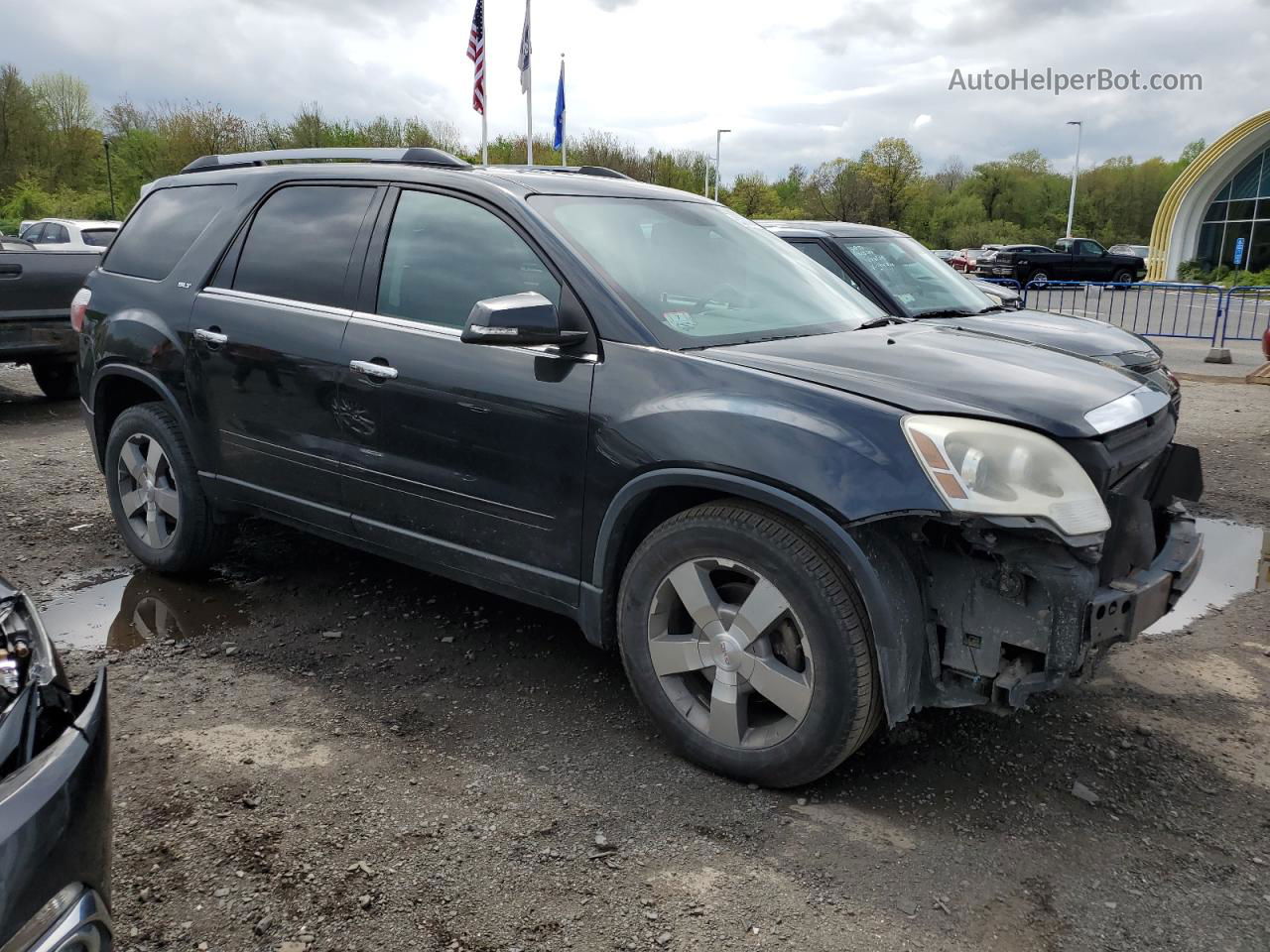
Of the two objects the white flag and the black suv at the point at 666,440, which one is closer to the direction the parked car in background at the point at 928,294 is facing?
the black suv

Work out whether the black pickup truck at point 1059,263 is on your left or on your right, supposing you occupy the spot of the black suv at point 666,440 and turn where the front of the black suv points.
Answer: on your left

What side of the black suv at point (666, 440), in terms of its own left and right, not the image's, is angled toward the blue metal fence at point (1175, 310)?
left

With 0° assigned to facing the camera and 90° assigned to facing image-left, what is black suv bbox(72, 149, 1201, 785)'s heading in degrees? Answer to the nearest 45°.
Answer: approximately 315°

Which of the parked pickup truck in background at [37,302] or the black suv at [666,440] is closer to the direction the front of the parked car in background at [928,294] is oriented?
the black suv

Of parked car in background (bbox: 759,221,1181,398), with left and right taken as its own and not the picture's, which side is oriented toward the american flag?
back

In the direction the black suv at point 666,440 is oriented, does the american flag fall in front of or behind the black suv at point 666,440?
behind

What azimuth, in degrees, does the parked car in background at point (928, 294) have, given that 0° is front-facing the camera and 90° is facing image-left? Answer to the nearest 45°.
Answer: approximately 315°

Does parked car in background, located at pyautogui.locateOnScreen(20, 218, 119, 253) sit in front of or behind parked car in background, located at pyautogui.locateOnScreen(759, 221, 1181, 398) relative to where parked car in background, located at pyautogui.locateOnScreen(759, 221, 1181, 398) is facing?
behind

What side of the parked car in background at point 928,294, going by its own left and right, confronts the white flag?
back
